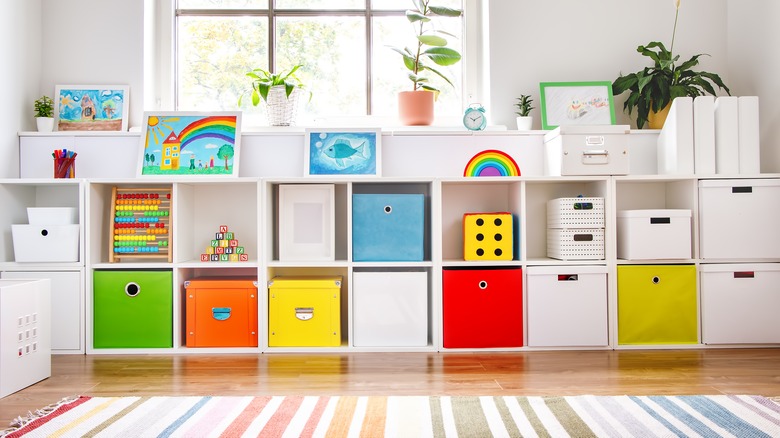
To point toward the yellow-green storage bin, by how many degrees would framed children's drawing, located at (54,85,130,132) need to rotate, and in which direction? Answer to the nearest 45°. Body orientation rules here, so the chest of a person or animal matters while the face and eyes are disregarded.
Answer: approximately 45° to its left

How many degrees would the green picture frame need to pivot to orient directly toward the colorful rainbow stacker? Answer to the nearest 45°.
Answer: approximately 45° to its right

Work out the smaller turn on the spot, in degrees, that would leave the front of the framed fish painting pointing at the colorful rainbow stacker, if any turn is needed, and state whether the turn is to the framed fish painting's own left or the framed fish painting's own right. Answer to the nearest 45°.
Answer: approximately 90° to the framed fish painting's own left

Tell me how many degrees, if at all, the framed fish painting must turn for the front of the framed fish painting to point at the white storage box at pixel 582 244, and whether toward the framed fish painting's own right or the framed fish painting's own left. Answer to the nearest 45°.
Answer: approximately 90° to the framed fish painting's own left

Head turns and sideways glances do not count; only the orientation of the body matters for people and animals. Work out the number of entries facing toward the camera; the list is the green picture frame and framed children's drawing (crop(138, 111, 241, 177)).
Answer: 2

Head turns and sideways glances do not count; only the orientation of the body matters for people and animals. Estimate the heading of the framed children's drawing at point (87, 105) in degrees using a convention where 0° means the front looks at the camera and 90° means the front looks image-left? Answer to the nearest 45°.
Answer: approximately 0°

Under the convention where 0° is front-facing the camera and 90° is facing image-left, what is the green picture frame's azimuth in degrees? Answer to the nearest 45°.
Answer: approximately 0°

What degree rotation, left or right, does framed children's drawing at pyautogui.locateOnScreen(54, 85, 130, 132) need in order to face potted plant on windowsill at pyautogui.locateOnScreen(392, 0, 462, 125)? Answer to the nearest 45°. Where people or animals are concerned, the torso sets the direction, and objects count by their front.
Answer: approximately 45° to its left
